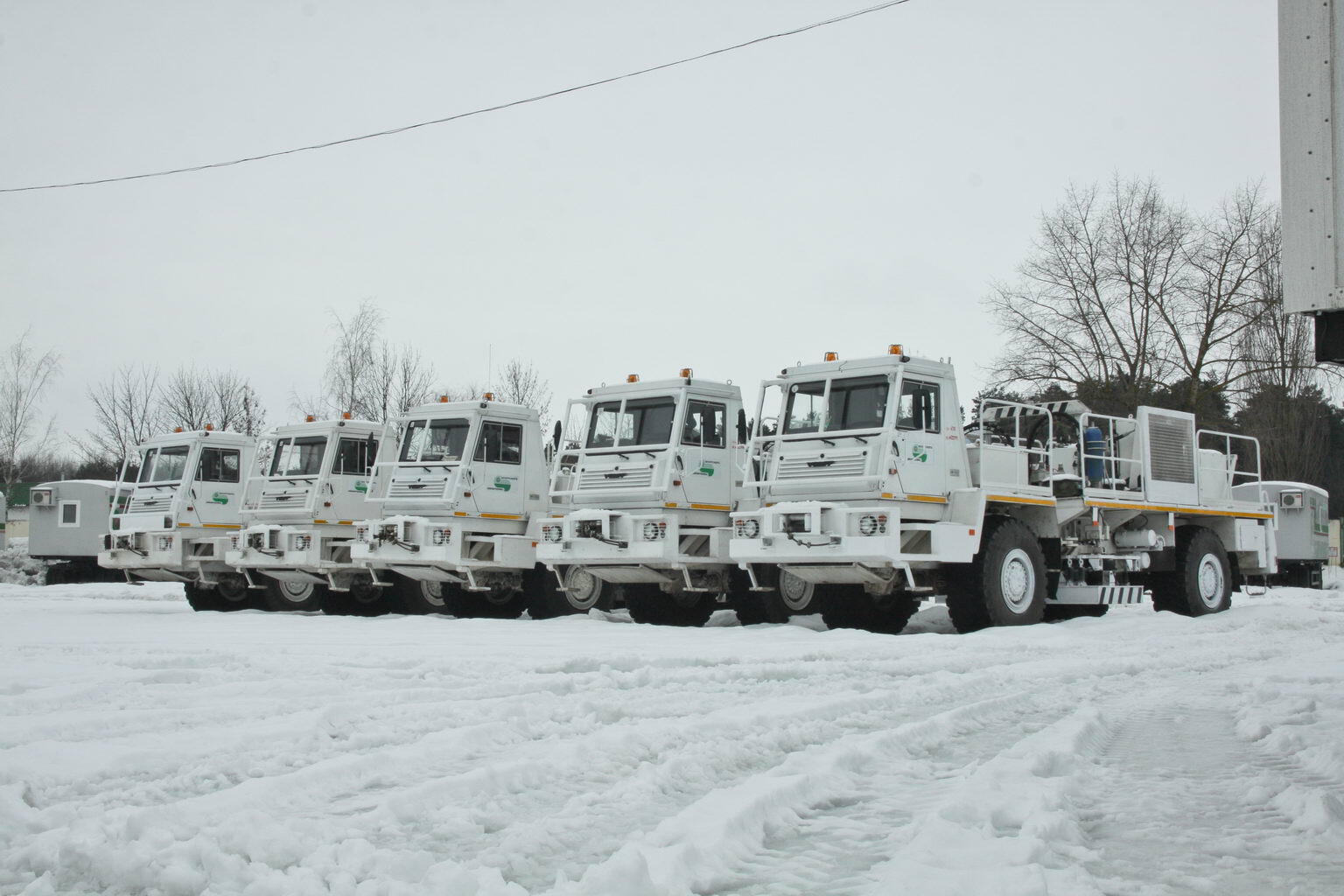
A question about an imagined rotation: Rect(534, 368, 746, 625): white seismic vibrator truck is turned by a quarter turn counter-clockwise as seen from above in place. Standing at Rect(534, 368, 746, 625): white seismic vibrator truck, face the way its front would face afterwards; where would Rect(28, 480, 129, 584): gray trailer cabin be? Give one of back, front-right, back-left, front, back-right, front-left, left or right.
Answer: back

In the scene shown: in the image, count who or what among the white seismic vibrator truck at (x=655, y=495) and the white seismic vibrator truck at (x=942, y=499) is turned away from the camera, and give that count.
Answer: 0

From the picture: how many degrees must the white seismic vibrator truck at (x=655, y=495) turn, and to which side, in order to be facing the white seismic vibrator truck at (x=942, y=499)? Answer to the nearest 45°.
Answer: approximately 90° to its left

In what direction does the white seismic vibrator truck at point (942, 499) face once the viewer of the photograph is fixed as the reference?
facing the viewer and to the left of the viewer

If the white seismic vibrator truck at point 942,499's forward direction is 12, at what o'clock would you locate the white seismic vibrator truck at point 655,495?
the white seismic vibrator truck at point 655,495 is roughly at 2 o'clock from the white seismic vibrator truck at point 942,499.

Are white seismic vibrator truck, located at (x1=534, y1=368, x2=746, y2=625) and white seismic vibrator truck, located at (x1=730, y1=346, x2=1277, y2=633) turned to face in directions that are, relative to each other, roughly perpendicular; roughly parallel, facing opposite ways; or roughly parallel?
roughly parallel
